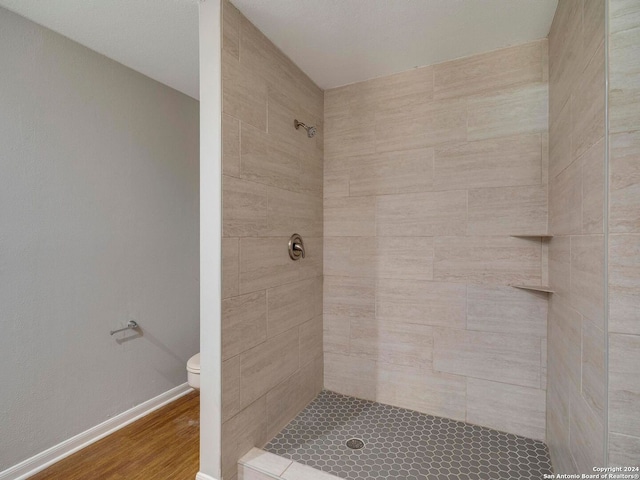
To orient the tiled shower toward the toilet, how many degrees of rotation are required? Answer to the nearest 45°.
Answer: approximately 90° to its right

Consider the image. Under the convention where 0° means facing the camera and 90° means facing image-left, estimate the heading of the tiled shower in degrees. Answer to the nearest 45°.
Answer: approximately 0°

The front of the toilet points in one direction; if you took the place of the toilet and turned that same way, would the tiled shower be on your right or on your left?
on your left

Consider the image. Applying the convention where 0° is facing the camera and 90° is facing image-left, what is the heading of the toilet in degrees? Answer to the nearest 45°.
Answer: approximately 45°
